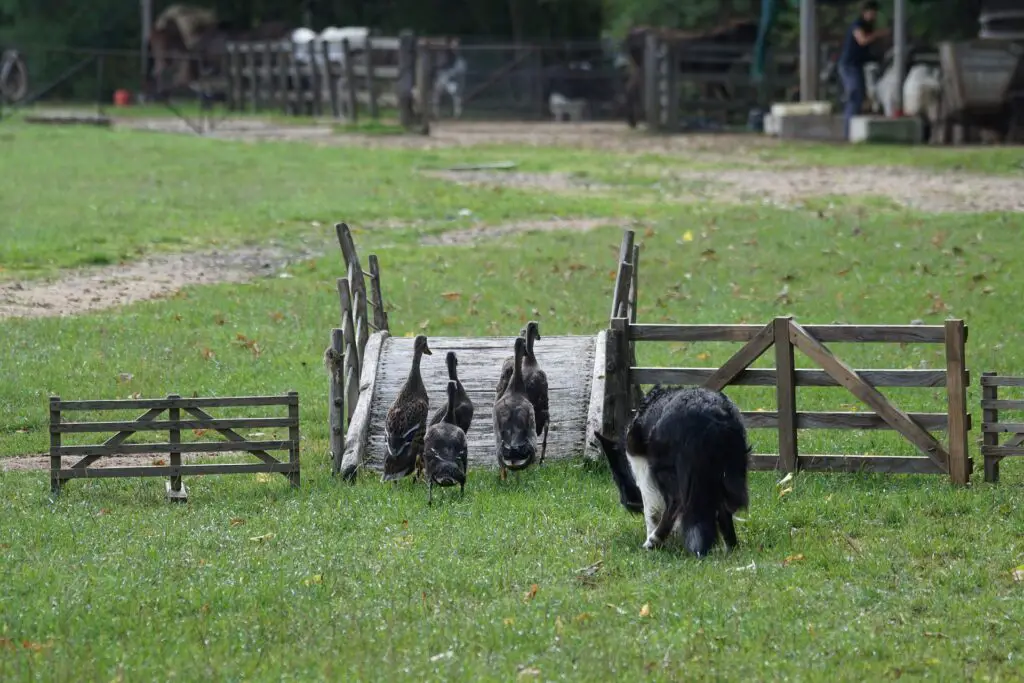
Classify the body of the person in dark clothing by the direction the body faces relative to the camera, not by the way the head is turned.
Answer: to the viewer's right

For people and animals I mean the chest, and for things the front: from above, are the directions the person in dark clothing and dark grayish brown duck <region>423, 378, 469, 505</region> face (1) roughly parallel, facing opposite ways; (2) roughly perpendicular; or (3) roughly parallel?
roughly perpendicular

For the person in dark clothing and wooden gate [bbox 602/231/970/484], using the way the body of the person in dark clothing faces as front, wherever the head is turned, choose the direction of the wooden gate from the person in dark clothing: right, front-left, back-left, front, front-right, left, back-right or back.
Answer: right
